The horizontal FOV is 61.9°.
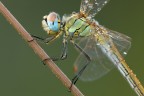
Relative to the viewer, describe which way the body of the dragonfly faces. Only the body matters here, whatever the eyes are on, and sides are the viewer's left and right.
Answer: facing to the left of the viewer
